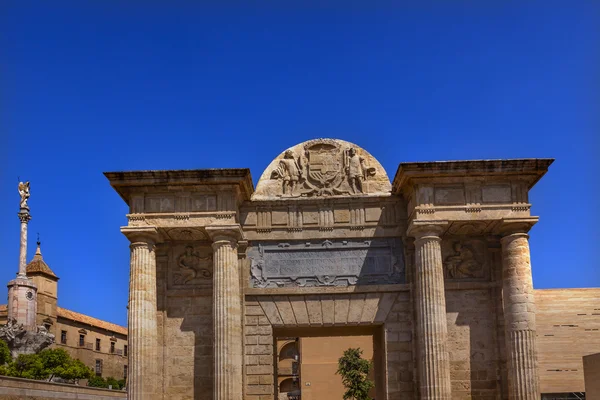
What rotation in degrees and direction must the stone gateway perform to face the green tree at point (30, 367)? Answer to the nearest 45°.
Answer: approximately 135° to its right

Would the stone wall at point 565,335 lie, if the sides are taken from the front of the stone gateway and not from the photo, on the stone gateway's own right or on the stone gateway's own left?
on the stone gateway's own left

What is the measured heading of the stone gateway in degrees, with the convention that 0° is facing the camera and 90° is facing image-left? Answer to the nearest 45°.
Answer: approximately 0°

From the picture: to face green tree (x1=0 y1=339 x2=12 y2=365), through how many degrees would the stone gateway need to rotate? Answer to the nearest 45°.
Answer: approximately 135° to its right

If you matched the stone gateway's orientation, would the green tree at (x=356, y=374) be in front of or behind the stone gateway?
behind

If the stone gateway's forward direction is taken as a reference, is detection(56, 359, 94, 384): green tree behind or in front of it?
behind

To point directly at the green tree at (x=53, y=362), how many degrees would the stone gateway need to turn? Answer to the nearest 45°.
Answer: approximately 135° to its right
